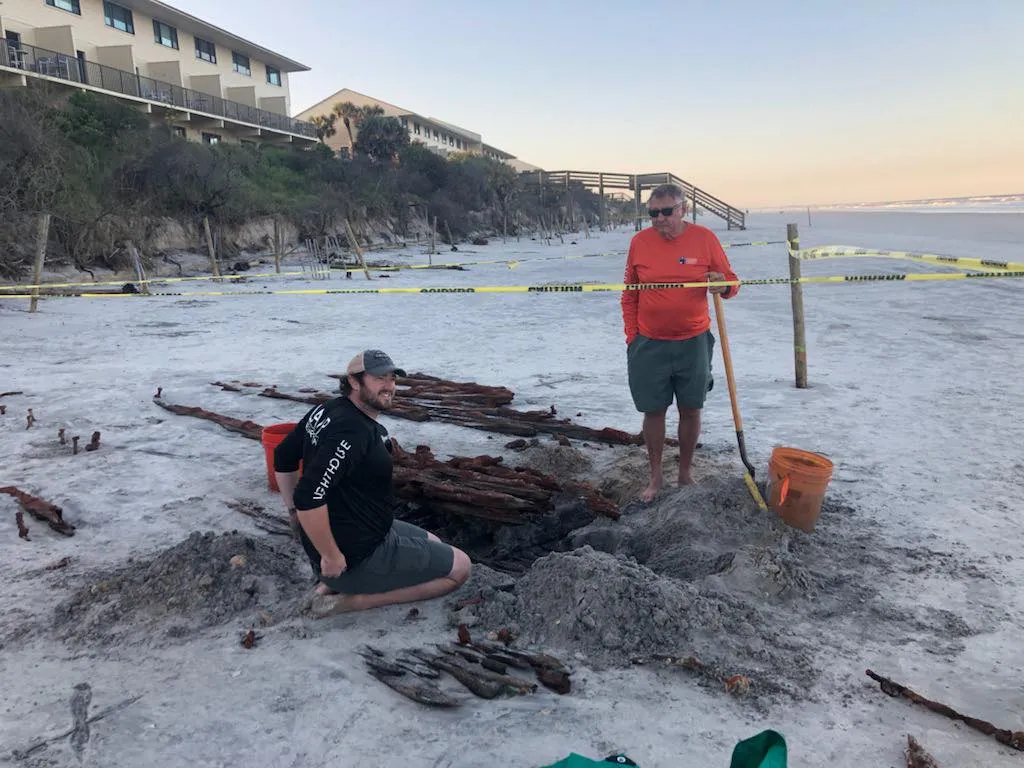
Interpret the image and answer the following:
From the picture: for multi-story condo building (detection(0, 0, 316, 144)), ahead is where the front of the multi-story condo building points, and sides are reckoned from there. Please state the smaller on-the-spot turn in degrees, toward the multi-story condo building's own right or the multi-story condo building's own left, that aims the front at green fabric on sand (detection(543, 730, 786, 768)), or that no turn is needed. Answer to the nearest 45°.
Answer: approximately 45° to the multi-story condo building's own right

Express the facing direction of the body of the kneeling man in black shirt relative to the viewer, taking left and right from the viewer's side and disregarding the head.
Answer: facing to the right of the viewer

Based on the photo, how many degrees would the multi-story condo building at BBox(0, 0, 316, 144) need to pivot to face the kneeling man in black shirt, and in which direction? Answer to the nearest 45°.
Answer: approximately 45° to its right

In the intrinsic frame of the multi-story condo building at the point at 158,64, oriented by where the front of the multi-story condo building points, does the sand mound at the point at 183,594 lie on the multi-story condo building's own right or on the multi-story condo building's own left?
on the multi-story condo building's own right

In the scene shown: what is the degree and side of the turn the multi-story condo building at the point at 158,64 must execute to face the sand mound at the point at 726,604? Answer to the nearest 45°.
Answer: approximately 45° to its right

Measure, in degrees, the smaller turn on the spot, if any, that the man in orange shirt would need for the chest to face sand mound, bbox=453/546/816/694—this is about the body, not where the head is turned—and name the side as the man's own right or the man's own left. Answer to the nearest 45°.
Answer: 0° — they already face it

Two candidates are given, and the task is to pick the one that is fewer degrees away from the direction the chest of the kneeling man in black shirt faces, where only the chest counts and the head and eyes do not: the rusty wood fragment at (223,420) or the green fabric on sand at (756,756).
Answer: the green fabric on sand
